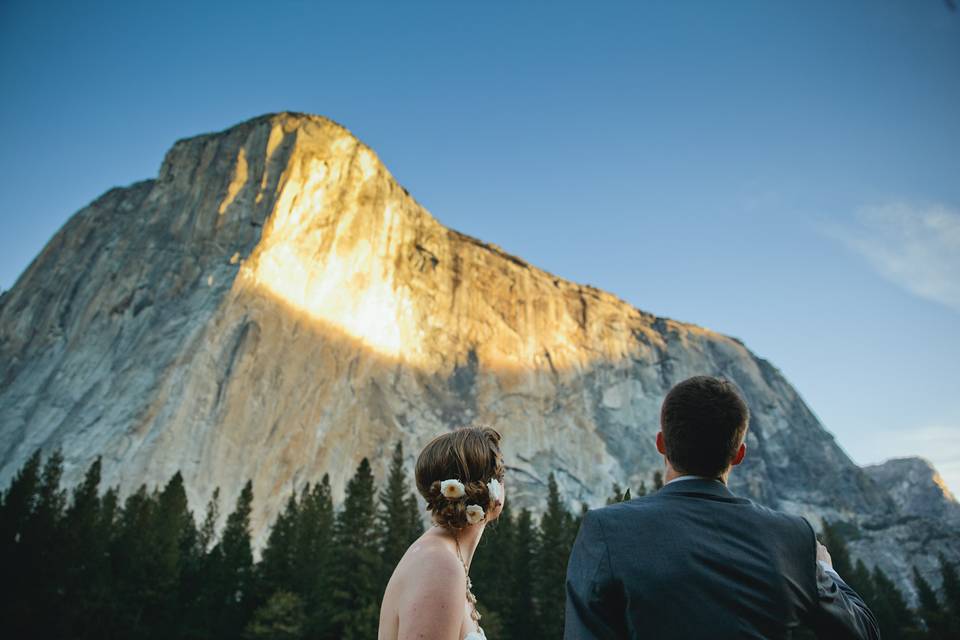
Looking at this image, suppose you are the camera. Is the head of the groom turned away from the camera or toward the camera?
away from the camera

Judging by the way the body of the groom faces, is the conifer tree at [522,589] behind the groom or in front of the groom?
in front

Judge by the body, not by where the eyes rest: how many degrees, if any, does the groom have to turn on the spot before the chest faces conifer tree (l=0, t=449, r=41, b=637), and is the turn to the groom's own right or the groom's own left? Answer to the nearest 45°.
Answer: approximately 45° to the groom's own left

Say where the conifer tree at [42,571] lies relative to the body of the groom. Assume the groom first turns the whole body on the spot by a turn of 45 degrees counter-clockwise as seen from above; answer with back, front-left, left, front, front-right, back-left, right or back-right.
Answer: front

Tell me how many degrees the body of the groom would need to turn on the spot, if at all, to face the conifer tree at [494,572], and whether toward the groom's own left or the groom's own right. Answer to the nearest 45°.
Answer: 0° — they already face it

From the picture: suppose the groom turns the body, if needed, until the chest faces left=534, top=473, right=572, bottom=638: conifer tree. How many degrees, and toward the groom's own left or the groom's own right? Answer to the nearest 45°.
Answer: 0° — they already face it

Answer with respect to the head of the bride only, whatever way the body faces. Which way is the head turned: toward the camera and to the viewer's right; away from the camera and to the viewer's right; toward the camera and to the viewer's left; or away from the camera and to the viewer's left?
away from the camera and to the viewer's right

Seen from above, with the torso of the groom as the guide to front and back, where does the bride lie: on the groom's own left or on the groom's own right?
on the groom's own left

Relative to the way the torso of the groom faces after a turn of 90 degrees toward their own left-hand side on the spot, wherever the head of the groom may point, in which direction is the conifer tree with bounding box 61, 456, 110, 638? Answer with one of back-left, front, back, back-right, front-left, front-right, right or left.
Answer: front-right

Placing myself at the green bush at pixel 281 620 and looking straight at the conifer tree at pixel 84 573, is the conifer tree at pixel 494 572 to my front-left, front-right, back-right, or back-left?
back-right

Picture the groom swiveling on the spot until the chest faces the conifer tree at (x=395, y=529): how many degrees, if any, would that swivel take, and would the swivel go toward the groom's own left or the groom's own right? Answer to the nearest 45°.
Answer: approximately 45° to the groom's own left

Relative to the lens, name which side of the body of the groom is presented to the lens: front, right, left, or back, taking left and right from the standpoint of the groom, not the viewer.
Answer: back
